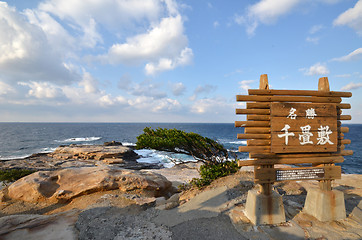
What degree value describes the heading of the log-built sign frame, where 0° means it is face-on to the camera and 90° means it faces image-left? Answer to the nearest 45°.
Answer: approximately 0°

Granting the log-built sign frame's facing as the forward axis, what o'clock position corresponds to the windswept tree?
The windswept tree is roughly at 4 o'clock from the log-built sign frame.

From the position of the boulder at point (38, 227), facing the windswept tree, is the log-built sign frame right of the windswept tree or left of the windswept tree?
right

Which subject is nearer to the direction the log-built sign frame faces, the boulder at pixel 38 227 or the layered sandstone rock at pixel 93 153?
the boulder

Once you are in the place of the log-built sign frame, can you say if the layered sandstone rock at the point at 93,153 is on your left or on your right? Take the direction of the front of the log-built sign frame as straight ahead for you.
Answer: on your right

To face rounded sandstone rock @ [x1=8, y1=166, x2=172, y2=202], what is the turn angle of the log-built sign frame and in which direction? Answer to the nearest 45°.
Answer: approximately 90° to its right

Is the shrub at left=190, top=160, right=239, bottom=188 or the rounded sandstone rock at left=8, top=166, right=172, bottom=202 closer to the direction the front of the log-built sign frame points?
the rounded sandstone rock

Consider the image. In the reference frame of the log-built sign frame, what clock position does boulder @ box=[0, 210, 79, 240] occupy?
The boulder is roughly at 2 o'clock from the log-built sign frame.

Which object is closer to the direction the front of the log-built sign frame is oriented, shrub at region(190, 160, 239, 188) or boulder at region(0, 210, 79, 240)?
the boulder
